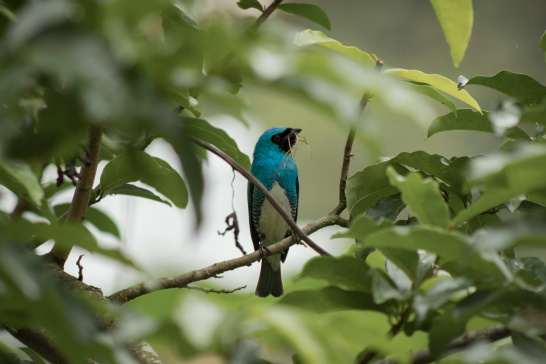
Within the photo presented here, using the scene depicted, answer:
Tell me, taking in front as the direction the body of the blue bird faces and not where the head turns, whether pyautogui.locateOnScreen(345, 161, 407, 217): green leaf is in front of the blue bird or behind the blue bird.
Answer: in front

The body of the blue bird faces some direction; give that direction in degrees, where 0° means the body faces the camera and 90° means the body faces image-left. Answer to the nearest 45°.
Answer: approximately 315°

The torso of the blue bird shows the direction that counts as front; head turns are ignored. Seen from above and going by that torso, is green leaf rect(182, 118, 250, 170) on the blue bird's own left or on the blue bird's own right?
on the blue bird's own right

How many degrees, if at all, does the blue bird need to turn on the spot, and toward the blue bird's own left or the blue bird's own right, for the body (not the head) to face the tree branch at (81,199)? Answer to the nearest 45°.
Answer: approximately 45° to the blue bird's own right

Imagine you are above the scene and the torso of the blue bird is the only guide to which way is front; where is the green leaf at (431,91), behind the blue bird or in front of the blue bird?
in front

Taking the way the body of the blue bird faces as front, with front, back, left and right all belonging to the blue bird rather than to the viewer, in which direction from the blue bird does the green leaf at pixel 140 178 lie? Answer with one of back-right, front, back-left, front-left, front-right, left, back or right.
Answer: front-right

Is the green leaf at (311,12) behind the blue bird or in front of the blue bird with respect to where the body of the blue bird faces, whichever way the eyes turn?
in front
